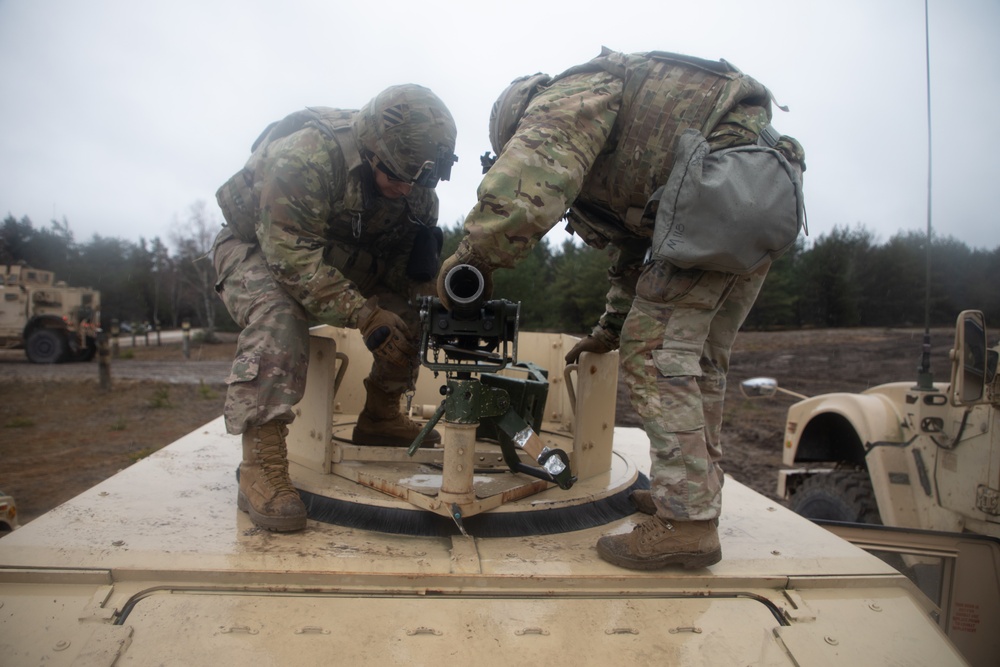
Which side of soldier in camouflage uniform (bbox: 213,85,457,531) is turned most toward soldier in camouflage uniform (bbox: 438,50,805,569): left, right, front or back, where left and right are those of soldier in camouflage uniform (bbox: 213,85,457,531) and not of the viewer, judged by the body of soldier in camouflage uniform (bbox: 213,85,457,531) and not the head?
front

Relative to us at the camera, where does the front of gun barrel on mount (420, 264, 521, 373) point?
facing the viewer

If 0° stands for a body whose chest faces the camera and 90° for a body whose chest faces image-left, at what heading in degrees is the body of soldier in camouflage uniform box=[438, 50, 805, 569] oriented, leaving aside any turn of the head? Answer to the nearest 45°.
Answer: approximately 90°

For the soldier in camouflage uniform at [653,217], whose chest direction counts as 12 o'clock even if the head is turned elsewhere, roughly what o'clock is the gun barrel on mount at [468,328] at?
The gun barrel on mount is roughly at 12 o'clock from the soldier in camouflage uniform.

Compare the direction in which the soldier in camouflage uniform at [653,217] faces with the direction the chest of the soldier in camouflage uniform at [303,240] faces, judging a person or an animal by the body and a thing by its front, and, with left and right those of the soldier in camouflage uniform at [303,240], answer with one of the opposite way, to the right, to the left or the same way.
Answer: the opposite way

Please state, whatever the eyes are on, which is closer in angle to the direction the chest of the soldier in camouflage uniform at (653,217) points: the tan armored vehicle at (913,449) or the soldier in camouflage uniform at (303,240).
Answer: the soldier in camouflage uniform

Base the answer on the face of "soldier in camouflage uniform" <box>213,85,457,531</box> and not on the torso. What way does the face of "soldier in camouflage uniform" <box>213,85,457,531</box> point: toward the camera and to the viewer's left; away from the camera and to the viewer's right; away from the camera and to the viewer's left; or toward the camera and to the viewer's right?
toward the camera and to the viewer's right

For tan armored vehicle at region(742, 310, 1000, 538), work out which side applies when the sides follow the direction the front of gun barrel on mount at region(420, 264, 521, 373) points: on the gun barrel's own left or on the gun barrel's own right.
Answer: on the gun barrel's own left

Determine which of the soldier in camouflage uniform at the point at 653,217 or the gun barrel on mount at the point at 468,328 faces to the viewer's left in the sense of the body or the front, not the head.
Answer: the soldier in camouflage uniform

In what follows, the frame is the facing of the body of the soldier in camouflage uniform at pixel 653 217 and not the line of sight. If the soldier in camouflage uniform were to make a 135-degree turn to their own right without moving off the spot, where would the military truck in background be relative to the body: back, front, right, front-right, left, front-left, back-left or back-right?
left

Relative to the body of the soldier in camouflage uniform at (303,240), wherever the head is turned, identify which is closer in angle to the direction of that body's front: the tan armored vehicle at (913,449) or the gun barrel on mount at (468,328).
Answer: the gun barrel on mount

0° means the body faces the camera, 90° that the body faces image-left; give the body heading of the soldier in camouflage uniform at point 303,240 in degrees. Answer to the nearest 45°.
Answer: approximately 315°

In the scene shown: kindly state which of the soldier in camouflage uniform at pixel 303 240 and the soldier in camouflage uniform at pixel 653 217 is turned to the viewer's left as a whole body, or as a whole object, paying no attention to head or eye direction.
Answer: the soldier in camouflage uniform at pixel 653 217

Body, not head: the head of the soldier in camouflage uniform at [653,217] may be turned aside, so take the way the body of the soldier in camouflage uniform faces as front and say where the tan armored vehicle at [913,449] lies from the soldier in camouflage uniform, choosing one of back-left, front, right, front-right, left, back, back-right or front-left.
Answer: back-right
